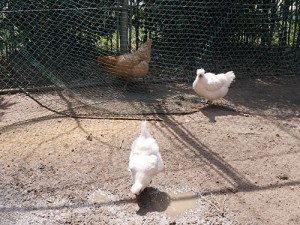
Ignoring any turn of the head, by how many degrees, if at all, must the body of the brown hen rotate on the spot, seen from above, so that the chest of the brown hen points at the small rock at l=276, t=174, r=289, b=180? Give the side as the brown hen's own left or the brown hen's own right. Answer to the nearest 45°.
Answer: approximately 135° to the brown hen's own left

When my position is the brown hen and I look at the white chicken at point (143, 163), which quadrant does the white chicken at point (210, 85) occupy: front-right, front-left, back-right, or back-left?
front-left

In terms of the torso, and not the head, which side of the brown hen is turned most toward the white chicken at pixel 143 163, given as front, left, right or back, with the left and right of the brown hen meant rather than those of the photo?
left

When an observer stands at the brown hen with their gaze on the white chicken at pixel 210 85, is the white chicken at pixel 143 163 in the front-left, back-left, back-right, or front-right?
front-right

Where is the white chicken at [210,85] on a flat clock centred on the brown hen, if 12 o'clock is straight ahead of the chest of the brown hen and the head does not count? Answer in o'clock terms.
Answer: The white chicken is roughly at 7 o'clock from the brown hen.

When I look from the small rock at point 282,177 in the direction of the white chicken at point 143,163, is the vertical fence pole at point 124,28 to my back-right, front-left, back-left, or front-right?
front-right

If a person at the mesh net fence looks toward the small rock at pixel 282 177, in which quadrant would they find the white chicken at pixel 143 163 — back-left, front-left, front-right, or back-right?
front-right
